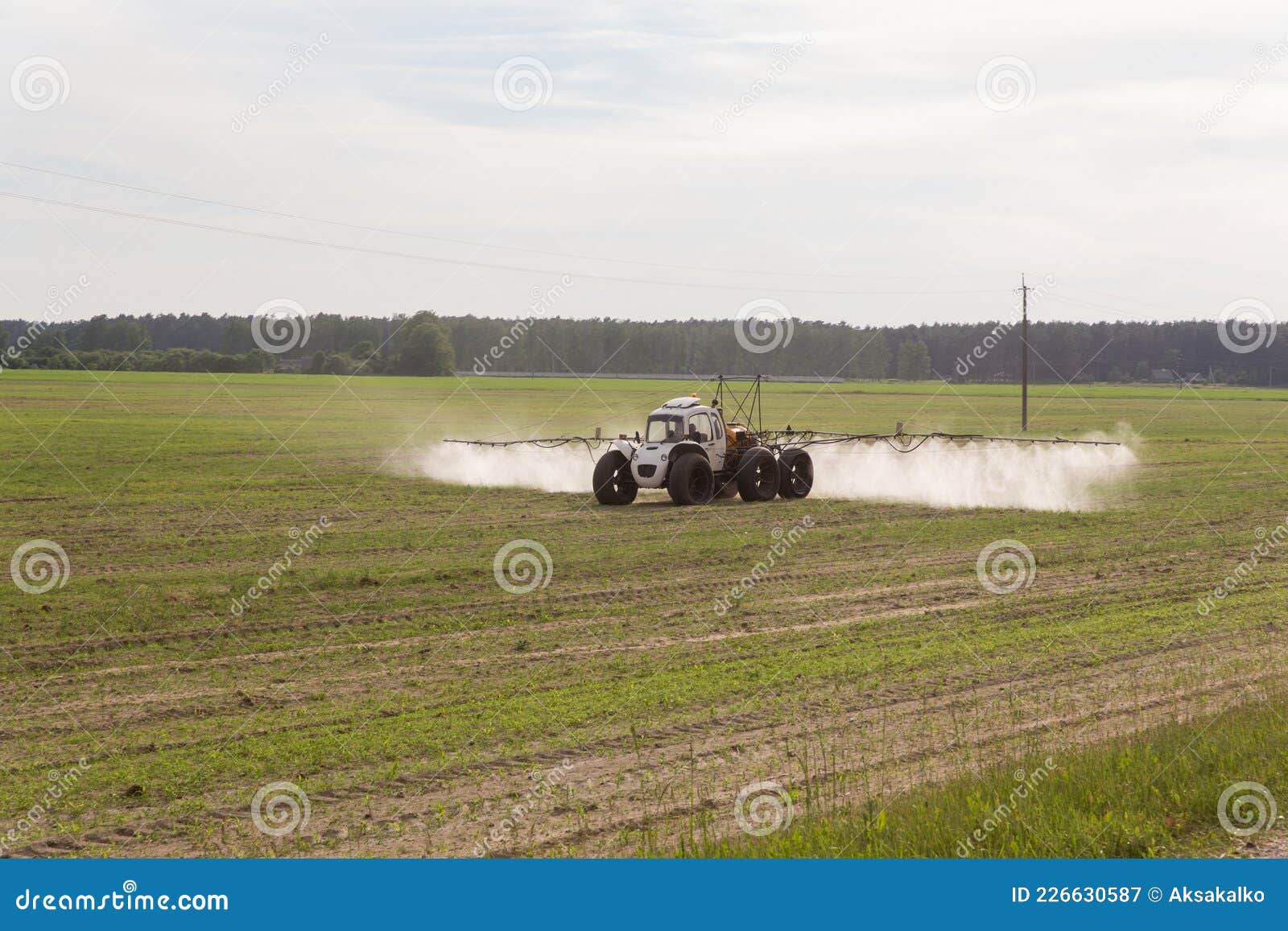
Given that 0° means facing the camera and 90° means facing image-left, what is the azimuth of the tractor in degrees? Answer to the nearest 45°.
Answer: approximately 45°
